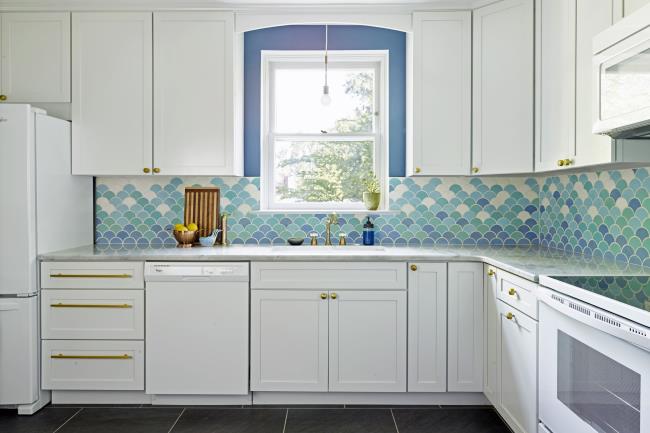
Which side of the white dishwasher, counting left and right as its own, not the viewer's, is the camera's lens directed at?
front

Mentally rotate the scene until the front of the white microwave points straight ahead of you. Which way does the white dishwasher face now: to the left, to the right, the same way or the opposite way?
to the left

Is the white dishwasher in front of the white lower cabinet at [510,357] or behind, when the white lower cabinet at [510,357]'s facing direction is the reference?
in front

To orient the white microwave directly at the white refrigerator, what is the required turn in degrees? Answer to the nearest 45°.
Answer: approximately 45° to its right

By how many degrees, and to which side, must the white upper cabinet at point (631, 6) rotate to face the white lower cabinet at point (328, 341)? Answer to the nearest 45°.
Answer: approximately 45° to its right

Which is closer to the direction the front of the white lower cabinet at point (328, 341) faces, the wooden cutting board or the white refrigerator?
the white refrigerator

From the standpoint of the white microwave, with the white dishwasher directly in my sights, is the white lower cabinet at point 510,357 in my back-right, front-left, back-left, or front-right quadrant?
front-right

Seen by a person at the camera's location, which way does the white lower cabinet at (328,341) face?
facing the viewer

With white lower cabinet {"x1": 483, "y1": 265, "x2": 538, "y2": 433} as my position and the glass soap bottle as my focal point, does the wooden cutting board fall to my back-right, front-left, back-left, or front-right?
front-left

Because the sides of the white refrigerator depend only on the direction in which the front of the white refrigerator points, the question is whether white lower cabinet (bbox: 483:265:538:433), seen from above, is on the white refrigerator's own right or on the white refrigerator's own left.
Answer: on the white refrigerator's own left

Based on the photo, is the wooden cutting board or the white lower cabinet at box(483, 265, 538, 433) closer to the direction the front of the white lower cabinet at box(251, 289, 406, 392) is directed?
the white lower cabinet

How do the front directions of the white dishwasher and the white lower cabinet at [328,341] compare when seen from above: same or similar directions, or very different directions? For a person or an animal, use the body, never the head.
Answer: same or similar directions

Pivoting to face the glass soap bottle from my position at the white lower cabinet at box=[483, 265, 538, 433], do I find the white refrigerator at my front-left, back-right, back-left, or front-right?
front-left

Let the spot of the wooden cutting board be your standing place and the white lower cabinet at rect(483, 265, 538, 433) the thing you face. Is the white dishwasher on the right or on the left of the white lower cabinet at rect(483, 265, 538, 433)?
right

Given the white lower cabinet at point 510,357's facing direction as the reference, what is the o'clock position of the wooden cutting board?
The wooden cutting board is roughly at 2 o'clock from the white lower cabinet.

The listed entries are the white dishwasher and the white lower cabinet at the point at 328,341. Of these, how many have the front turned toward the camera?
2

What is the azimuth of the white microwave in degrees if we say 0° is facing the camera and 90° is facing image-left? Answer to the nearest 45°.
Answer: approximately 45°

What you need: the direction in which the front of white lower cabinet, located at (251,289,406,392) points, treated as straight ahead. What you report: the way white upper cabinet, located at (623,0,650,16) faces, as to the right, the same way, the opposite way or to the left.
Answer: to the right

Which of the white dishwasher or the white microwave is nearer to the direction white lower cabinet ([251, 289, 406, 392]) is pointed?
the white microwave

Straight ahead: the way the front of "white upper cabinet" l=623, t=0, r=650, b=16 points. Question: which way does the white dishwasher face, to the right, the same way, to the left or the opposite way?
to the left
